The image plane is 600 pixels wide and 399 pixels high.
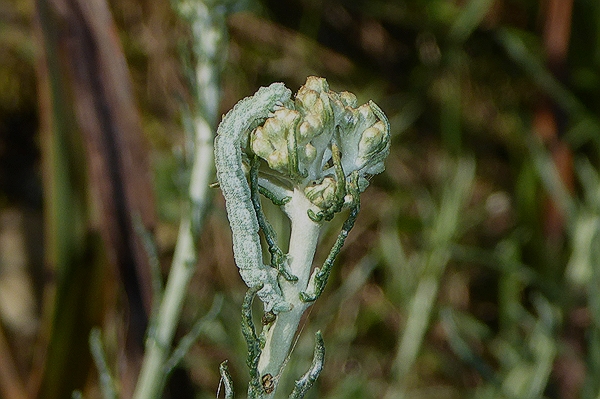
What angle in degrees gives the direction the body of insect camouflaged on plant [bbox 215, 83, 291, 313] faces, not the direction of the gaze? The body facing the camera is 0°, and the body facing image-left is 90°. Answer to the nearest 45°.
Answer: approximately 270°
